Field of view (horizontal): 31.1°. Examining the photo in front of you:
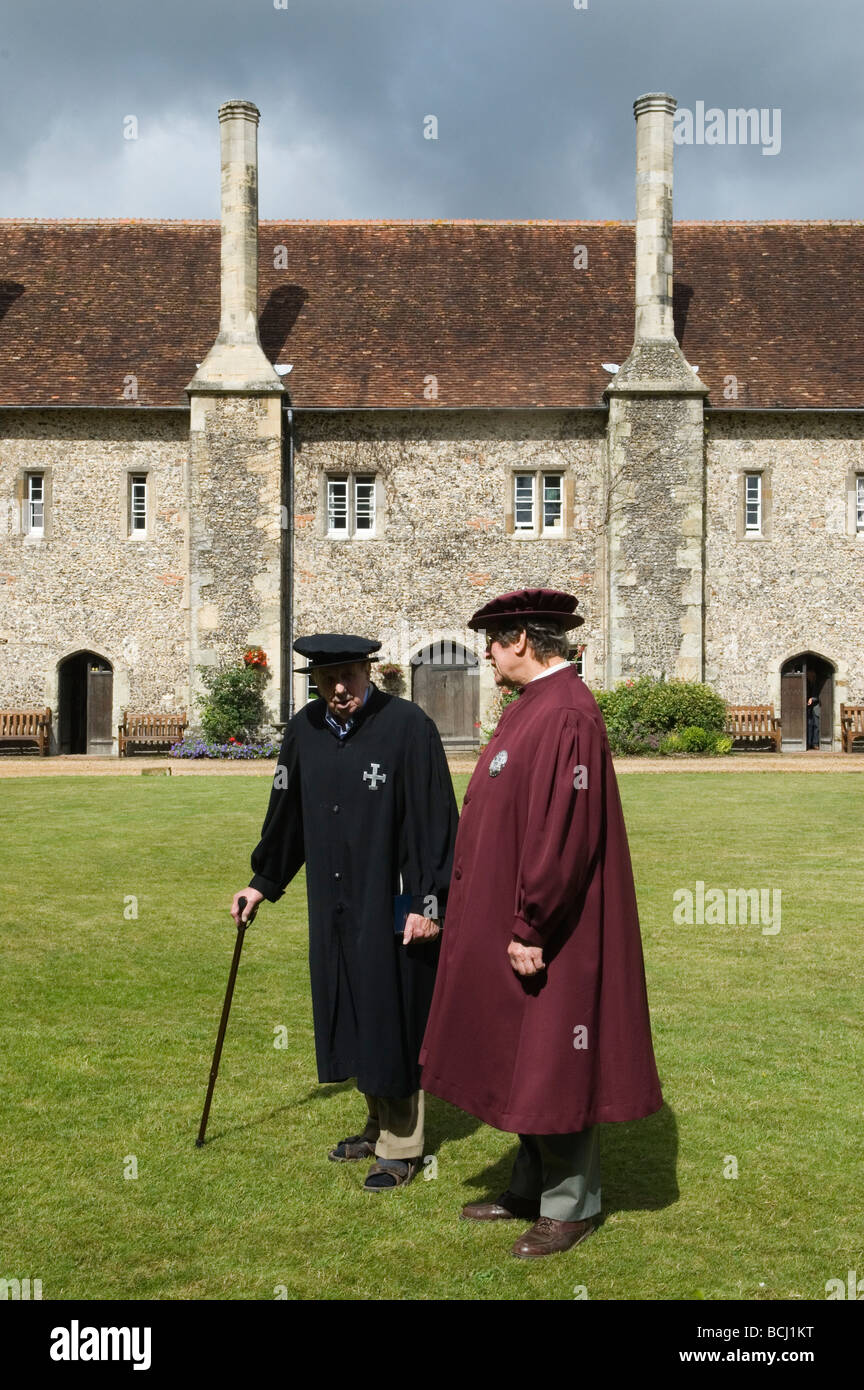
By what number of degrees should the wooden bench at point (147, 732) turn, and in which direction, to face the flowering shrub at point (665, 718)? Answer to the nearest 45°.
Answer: approximately 90° to its left

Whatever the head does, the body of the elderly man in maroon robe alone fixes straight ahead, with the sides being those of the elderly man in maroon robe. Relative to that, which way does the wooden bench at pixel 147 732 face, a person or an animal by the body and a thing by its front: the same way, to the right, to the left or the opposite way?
to the left

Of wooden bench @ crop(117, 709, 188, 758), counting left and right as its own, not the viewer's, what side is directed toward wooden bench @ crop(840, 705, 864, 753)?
left

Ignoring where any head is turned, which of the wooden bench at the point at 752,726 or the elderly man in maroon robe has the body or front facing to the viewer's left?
the elderly man in maroon robe

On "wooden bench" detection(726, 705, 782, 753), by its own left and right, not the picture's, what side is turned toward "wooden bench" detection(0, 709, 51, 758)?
right

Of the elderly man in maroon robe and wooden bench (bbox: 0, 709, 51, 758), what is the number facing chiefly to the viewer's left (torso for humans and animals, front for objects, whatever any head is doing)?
1

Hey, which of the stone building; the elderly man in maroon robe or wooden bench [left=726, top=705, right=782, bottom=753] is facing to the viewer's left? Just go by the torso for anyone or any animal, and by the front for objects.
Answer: the elderly man in maroon robe

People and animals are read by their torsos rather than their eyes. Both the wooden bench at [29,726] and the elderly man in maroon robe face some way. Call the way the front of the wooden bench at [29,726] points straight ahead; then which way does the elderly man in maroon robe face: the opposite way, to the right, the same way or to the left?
to the right

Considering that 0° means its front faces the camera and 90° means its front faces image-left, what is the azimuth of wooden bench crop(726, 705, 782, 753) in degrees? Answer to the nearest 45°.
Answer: approximately 0°

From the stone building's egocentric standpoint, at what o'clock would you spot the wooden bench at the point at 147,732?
The wooden bench is roughly at 3 o'clock from the stone building.

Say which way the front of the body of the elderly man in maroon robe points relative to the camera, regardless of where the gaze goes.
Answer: to the viewer's left

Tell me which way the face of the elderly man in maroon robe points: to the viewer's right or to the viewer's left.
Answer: to the viewer's left
